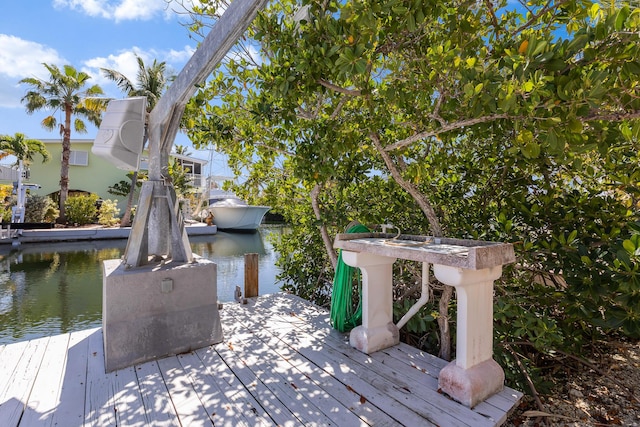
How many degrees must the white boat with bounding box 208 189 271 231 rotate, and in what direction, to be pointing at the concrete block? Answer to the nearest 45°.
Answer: approximately 45° to its right

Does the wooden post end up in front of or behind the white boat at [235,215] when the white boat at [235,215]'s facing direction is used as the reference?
in front

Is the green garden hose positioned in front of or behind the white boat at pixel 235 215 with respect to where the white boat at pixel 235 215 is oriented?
in front

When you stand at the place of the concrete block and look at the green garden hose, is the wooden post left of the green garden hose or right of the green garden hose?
left

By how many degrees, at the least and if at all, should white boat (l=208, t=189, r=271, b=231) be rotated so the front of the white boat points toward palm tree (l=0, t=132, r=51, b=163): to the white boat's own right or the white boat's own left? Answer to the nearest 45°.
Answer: approximately 135° to the white boat's own right
